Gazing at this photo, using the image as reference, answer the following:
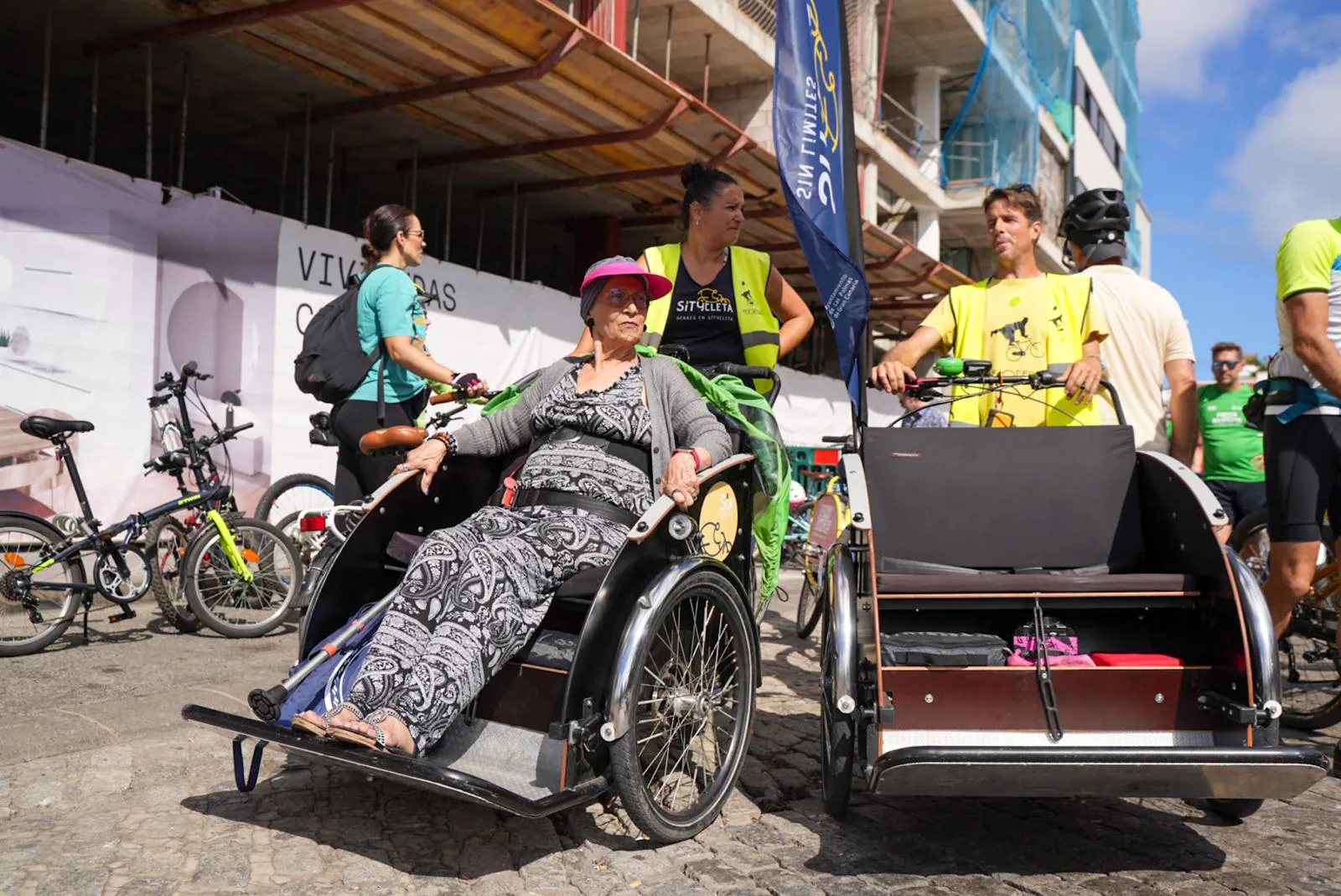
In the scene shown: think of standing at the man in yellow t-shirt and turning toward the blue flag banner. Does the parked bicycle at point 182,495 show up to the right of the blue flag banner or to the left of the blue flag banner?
right

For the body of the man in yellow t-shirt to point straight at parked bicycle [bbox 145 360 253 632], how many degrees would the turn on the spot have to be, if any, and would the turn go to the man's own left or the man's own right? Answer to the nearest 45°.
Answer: approximately 90° to the man's own right

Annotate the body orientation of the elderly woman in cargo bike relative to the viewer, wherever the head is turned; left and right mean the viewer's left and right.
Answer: facing the viewer and to the left of the viewer

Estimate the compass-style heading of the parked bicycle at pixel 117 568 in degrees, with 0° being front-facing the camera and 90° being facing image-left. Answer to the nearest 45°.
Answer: approximately 270°

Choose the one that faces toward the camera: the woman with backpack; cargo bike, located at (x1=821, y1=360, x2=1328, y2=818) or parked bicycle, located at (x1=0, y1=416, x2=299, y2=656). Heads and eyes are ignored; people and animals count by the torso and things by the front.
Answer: the cargo bike

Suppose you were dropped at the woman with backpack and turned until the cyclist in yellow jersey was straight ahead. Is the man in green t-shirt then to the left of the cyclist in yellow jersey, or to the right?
left

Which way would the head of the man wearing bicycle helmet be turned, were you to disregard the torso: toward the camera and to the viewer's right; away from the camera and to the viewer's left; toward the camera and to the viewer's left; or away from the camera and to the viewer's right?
away from the camera and to the viewer's left

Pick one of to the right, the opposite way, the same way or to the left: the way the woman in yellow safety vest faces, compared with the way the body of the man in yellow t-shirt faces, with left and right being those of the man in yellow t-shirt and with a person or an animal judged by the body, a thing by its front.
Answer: the same way

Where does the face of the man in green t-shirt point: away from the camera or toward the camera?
toward the camera

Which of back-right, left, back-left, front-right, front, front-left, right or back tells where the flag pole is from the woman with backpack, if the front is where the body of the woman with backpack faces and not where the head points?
front-right

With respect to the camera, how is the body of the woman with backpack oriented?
to the viewer's right

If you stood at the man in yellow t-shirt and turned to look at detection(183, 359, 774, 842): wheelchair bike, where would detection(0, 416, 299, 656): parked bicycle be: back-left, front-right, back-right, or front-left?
front-right

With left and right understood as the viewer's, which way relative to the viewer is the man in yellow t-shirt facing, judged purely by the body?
facing the viewer

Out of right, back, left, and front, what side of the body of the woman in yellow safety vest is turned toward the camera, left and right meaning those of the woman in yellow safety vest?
front

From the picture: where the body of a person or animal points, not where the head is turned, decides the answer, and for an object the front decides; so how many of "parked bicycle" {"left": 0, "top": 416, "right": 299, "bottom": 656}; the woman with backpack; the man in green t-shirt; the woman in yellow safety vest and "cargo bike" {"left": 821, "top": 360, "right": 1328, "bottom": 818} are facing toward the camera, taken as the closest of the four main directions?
3
